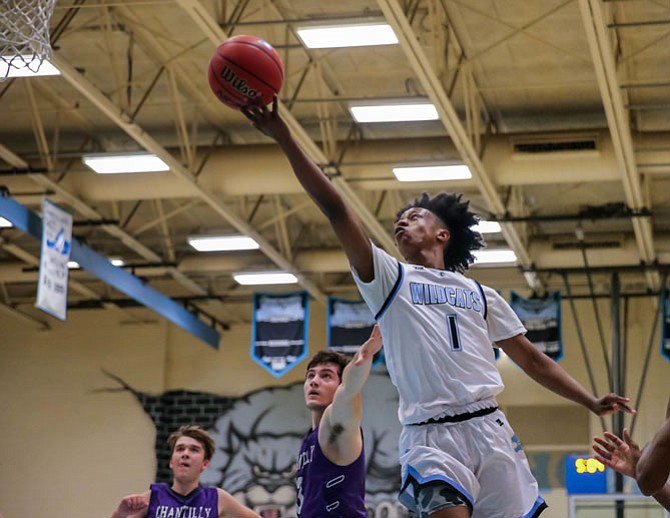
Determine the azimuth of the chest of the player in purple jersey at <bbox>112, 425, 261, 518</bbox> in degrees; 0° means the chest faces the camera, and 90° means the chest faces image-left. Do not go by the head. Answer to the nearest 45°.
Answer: approximately 0°

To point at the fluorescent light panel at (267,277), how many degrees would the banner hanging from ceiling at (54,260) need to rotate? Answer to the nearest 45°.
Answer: approximately 90° to its left

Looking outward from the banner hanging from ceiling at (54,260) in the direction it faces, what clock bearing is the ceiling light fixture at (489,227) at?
The ceiling light fixture is roughly at 10 o'clock from the banner hanging from ceiling.

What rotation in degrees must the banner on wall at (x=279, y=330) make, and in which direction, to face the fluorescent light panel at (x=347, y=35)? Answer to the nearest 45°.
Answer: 0° — it already faces it

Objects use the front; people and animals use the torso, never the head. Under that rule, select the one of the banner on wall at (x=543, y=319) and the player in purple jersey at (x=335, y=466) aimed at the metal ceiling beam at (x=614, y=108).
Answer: the banner on wall

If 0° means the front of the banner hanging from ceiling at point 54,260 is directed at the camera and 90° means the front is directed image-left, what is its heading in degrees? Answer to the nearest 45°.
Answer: approximately 315°

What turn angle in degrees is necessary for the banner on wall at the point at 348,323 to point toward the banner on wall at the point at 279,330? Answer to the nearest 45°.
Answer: approximately 90° to its right

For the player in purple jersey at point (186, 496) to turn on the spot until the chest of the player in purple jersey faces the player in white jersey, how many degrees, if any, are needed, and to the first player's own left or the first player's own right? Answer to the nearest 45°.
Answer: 0° — they already face them

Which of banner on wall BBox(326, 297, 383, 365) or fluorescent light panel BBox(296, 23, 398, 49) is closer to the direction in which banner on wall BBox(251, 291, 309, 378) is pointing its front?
the fluorescent light panel

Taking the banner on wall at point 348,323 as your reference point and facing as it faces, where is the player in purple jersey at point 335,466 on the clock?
The player in purple jersey is roughly at 12 o'clock from the banner on wall.

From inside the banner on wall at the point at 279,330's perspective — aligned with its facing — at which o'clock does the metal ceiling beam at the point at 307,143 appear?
The metal ceiling beam is roughly at 12 o'clock from the banner on wall.
